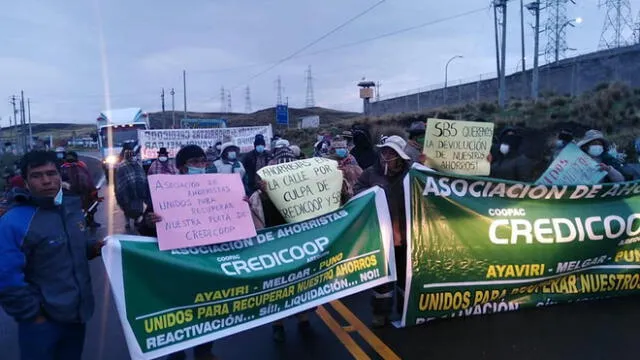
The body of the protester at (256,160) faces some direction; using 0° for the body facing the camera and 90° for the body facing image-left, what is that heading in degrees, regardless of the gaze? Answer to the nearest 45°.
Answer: approximately 0°

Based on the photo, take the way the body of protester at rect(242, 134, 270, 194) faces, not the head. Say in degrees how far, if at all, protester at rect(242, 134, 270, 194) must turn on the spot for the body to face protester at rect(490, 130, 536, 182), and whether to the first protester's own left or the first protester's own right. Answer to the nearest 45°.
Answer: approximately 45° to the first protester's own left

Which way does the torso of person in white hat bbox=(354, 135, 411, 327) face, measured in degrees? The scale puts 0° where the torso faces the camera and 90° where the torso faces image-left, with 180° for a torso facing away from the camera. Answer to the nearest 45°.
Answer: approximately 45°

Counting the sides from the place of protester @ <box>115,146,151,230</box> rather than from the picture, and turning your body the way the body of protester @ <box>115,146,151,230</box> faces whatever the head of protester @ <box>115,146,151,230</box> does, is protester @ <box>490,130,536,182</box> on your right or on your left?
on your left

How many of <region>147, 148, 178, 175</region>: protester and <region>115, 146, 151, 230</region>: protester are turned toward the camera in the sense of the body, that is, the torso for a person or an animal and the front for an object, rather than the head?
2
